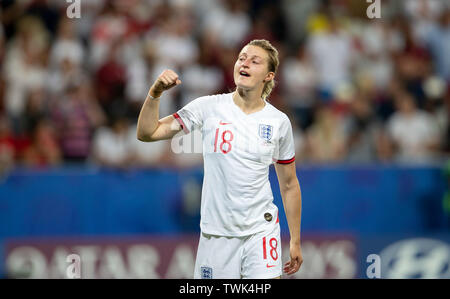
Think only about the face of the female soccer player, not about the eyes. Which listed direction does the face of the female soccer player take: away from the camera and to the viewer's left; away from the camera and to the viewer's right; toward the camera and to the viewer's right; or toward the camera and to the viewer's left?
toward the camera and to the viewer's left

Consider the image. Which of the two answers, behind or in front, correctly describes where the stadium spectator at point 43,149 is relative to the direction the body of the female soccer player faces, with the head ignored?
behind

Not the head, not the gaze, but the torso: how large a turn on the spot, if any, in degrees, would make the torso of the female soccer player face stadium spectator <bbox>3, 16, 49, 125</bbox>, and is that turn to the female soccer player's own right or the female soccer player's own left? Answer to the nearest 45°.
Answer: approximately 135° to the female soccer player's own right

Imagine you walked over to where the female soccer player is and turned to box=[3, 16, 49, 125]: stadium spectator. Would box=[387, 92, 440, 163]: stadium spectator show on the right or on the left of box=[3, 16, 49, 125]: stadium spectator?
right

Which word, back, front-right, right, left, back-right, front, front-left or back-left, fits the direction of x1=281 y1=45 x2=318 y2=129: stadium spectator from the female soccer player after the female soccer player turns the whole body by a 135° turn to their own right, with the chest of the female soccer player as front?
front-right

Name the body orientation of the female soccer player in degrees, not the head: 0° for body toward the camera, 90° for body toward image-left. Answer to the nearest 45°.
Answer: approximately 0°

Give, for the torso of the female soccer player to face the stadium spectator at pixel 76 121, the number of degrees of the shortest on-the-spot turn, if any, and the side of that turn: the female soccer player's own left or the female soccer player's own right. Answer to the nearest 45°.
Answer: approximately 135° to the female soccer player's own right
